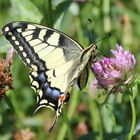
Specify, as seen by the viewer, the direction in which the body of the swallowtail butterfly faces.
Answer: to the viewer's right
